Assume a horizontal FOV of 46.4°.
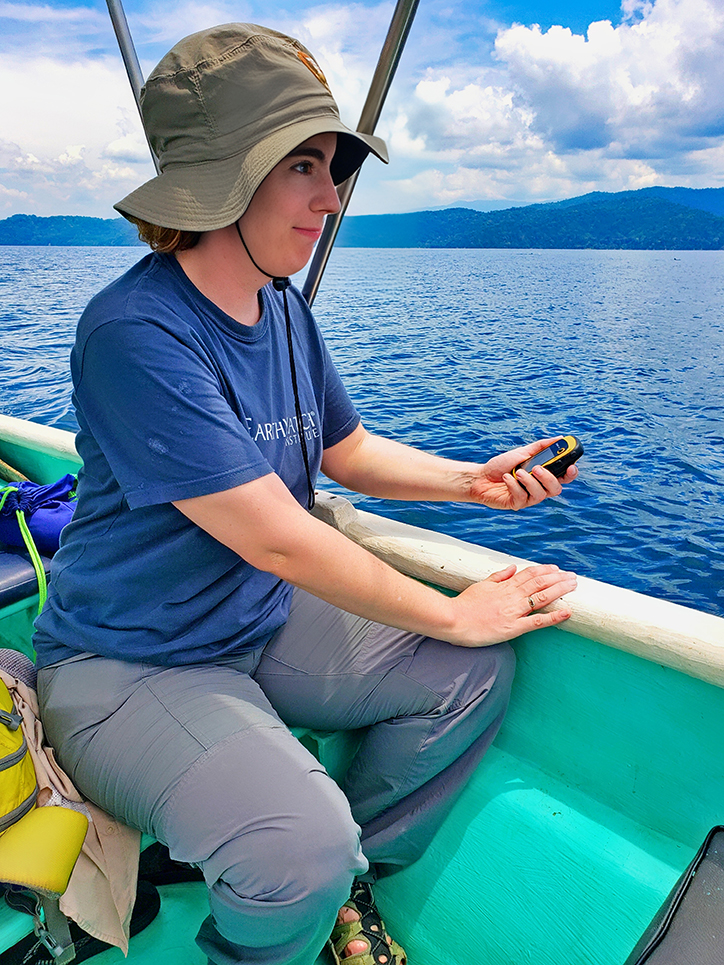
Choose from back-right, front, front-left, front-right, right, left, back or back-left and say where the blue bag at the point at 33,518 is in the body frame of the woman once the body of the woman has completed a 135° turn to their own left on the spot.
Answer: front-left

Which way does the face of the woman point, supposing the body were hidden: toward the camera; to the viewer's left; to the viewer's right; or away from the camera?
to the viewer's right

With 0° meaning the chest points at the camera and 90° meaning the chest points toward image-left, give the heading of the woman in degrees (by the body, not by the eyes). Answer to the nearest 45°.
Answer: approximately 315°
